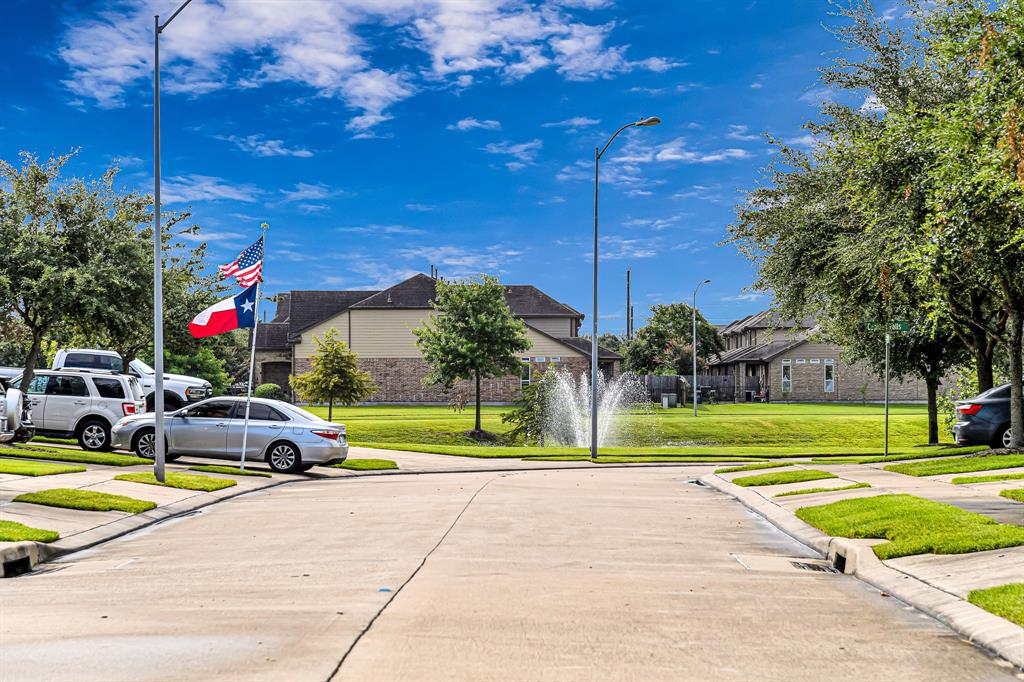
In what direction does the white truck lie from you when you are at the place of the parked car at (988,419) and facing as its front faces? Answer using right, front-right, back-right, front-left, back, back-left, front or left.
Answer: back

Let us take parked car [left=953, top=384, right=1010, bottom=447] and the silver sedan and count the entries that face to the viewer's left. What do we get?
1

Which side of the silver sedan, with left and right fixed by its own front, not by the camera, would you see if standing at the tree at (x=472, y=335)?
right

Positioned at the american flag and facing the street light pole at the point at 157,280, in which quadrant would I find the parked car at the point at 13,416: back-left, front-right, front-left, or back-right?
back-right

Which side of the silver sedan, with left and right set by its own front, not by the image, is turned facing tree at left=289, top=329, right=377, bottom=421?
right

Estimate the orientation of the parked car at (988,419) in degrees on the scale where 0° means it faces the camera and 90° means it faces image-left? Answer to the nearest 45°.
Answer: approximately 270°

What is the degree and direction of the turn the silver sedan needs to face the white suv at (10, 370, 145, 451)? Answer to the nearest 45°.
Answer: approximately 45° to its right

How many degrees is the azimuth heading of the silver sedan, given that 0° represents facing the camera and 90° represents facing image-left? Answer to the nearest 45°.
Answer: approximately 90°

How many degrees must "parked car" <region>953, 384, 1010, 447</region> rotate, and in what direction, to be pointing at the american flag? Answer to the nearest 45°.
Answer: approximately 135° to its right

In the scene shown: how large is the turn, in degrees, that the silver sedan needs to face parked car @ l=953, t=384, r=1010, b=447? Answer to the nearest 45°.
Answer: approximately 180°

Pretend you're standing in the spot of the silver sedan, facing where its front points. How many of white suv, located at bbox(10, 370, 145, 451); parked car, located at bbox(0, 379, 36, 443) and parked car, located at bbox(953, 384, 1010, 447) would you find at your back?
1

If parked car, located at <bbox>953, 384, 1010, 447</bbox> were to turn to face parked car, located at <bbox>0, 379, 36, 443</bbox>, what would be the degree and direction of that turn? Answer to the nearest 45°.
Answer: approximately 135° to its right

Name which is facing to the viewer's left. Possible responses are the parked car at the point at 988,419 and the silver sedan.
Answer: the silver sedan

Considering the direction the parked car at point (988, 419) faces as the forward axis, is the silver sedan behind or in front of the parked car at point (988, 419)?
behind
